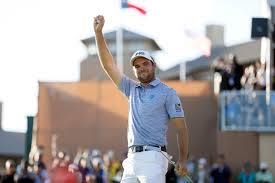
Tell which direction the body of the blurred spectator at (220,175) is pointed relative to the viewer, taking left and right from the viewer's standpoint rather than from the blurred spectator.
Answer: facing the viewer

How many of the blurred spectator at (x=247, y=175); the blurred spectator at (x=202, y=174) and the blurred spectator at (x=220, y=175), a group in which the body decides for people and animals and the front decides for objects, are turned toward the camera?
3

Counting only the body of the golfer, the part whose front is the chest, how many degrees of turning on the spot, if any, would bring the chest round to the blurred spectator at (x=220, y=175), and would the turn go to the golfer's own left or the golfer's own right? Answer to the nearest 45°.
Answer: approximately 135° to the golfer's own right

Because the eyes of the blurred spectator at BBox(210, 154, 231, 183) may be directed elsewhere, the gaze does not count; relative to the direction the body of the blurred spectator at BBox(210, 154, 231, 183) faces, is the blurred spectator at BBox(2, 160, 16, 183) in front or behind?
in front

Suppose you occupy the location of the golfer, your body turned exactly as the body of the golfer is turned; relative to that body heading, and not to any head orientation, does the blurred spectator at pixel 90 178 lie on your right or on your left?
on your right

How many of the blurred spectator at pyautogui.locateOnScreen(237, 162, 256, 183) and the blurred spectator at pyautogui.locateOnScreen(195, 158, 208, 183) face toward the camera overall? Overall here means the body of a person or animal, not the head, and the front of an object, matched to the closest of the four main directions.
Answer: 2

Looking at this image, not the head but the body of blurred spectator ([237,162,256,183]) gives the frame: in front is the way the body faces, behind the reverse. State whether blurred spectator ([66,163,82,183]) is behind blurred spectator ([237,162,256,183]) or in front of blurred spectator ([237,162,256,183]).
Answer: in front

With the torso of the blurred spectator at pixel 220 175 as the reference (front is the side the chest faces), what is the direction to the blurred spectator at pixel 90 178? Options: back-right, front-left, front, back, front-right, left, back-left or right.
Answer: front-right

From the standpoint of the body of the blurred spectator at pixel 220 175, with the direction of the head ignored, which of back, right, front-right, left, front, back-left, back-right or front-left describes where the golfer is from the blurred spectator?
front

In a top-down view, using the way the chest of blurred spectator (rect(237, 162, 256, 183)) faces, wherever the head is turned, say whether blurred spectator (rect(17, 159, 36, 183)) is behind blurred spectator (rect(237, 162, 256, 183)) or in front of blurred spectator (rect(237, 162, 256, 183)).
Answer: in front

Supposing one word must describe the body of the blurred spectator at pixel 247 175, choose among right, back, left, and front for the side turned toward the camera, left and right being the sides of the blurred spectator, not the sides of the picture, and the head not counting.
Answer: front

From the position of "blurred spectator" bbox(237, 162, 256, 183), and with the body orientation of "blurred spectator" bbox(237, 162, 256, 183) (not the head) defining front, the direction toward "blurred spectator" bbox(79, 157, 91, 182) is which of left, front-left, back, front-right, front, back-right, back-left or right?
front-right
